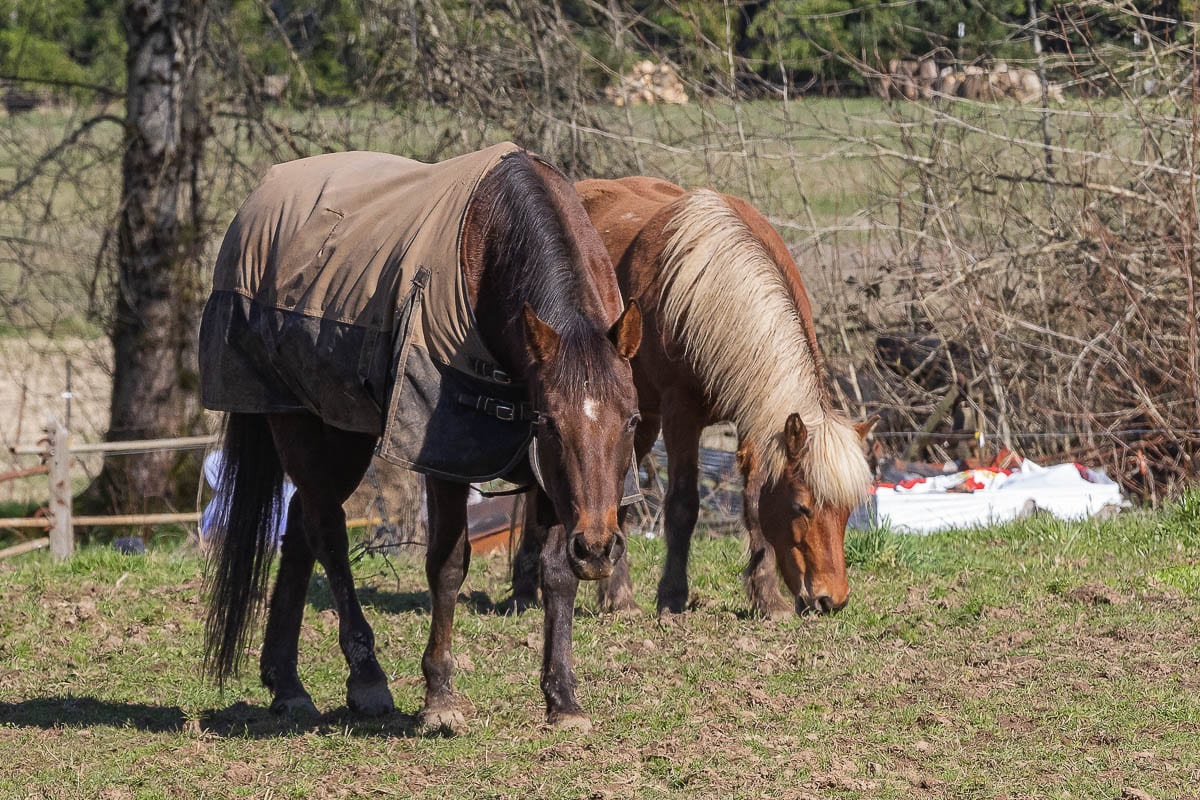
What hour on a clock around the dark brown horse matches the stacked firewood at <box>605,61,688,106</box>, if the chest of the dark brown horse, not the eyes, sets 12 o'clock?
The stacked firewood is roughly at 8 o'clock from the dark brown horse.

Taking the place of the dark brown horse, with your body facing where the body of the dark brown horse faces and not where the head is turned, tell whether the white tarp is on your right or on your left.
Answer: on your left

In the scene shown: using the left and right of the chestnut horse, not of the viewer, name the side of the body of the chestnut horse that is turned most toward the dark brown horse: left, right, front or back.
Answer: right

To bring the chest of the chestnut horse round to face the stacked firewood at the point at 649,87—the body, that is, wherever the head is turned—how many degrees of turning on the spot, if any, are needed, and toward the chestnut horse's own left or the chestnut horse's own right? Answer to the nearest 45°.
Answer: approximately 135° to the chestnut horse's own left

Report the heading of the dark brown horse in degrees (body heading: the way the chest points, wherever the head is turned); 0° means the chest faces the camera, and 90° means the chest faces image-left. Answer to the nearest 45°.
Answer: approximately 315°

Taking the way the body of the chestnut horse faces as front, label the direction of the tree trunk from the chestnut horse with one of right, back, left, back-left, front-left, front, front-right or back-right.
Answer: back

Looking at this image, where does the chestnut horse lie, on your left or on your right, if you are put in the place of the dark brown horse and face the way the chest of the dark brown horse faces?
on your left
